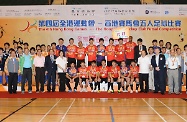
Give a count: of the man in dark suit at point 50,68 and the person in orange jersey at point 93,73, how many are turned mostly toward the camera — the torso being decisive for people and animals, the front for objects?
2

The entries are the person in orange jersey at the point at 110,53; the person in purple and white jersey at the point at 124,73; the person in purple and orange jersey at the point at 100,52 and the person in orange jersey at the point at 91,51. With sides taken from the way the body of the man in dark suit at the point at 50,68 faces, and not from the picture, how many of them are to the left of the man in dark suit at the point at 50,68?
4

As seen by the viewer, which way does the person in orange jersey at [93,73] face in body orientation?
toward the camera

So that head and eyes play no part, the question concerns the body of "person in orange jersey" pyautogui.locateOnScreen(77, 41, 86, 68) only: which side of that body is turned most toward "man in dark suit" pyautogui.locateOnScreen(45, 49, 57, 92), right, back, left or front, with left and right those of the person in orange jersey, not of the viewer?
right

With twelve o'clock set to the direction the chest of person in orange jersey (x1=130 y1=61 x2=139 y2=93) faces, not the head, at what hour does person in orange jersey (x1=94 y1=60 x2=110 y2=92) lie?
person in orange jersey (x1=94 y1=60 x2=110 y2=92) is roughly at 3 o'clock from person in orange jersey (x1=130 y1=61 x2=139 y2=93).

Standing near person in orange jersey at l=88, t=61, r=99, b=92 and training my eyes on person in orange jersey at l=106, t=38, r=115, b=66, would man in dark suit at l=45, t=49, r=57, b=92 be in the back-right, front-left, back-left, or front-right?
back-left

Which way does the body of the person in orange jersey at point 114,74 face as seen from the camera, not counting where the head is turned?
toward the camera

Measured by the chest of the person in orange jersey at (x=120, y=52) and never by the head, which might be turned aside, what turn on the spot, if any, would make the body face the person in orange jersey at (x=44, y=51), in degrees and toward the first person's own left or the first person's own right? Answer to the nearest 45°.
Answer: approximately 90° to the first person's own right

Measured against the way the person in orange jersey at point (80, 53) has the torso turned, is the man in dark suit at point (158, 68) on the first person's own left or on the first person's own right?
on the first person's own left

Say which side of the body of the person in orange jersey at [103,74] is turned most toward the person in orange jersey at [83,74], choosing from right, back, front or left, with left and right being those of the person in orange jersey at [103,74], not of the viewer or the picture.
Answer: right
